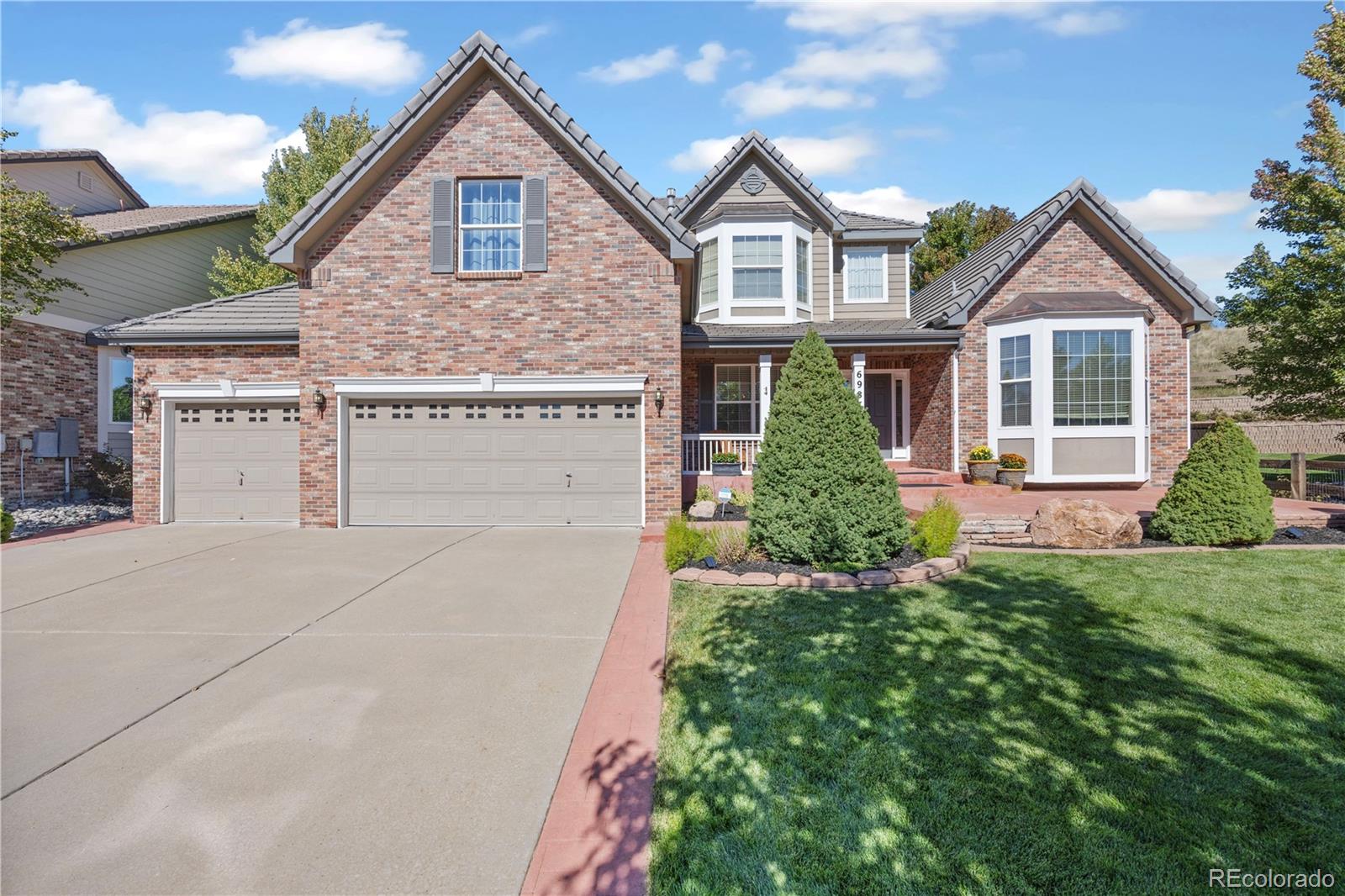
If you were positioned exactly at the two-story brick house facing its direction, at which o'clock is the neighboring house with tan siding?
The neighboring house with tan siding is roughly at 4 o'clock from the two-story brick house.

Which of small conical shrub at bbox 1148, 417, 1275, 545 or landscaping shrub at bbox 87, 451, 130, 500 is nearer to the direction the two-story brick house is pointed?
the small conical shrub

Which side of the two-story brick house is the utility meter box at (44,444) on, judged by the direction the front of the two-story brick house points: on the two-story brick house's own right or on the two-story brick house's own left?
on the two-story brick house's own right

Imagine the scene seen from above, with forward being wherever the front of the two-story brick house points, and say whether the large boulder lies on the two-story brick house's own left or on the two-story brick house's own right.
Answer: on the two-story brick house's own left

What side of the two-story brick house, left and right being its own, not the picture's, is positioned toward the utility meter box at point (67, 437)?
right

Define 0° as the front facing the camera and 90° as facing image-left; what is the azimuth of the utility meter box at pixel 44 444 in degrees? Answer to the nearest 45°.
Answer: approximately 315°
